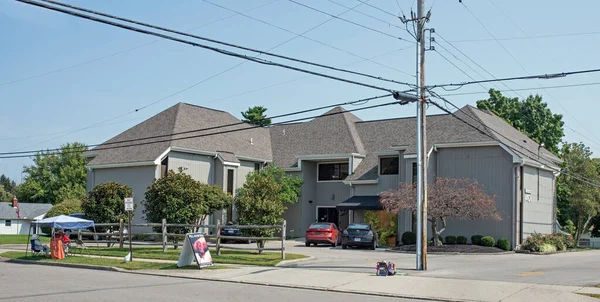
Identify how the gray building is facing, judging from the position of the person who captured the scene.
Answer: facing the viewer

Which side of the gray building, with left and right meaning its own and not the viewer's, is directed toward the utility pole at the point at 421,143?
front

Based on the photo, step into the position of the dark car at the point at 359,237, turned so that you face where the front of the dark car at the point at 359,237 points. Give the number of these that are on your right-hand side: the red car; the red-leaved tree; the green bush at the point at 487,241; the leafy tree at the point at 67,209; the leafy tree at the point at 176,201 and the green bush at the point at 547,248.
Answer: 3

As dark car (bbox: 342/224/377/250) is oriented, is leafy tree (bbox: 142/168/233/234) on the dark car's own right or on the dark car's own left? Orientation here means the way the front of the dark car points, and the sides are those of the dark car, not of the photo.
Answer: on the dark car's own left

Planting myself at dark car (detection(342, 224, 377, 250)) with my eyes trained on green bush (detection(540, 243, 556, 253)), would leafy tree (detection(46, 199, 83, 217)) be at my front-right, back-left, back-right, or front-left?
back-left

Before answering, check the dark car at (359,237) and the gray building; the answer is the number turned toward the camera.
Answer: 1

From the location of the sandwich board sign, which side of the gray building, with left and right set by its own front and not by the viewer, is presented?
front

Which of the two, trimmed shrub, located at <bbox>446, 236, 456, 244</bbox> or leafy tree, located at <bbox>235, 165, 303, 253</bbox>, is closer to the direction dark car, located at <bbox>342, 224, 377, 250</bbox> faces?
the trimmed shrub

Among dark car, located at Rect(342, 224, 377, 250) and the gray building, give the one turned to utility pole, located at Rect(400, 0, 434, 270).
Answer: the gray building

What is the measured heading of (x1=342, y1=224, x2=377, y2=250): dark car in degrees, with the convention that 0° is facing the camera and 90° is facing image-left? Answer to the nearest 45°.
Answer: approximately 180°

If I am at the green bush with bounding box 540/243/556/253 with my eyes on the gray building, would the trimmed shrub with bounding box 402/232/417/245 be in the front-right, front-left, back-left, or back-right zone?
front-left

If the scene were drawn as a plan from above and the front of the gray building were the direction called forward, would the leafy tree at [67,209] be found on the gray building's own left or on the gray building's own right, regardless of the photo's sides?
on the gray building's own right

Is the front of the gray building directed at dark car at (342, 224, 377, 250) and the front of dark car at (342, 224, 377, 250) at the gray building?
yes

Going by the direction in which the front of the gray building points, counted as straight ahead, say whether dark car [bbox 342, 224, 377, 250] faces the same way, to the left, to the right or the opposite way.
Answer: the opposite way

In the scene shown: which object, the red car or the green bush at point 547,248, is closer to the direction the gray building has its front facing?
the red car
